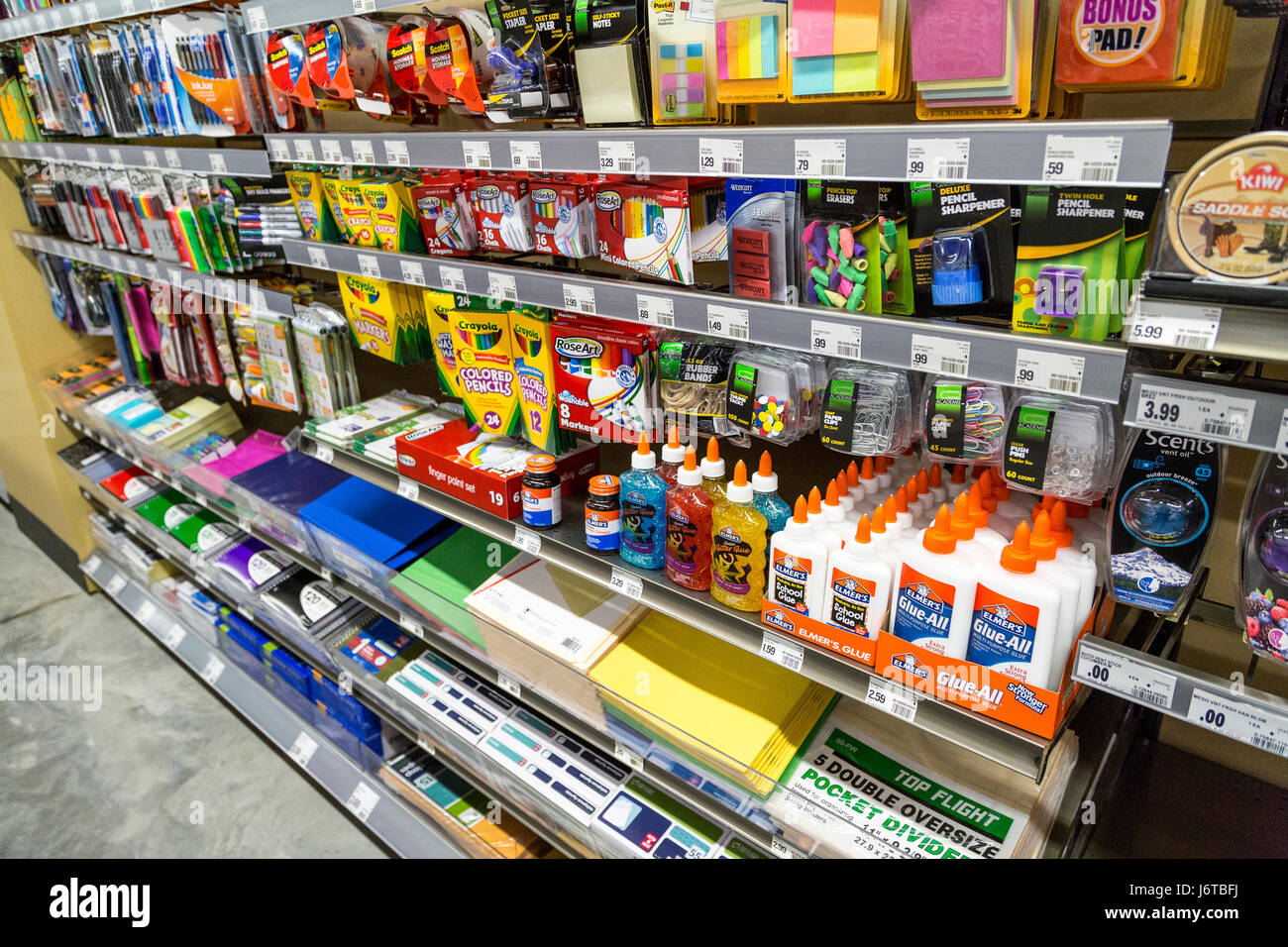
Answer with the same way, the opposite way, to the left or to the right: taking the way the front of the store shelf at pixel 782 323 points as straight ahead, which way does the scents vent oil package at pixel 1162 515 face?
the same way

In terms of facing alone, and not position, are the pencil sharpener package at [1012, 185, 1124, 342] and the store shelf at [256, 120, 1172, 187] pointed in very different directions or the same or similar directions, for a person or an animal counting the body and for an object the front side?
same or similar directions

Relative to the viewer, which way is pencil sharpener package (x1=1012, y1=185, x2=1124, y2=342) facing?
toward the camera

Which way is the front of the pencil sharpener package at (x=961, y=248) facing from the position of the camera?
facing the viewer

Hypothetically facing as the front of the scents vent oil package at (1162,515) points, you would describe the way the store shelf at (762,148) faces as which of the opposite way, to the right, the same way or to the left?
the same way

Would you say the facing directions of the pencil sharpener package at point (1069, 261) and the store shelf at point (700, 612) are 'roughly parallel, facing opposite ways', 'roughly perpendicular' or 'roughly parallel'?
roughly parallel

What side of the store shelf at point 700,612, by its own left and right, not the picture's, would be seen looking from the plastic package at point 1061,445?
left

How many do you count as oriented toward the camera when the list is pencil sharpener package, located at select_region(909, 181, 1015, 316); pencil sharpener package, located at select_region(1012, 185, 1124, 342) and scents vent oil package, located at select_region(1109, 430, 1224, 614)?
3
